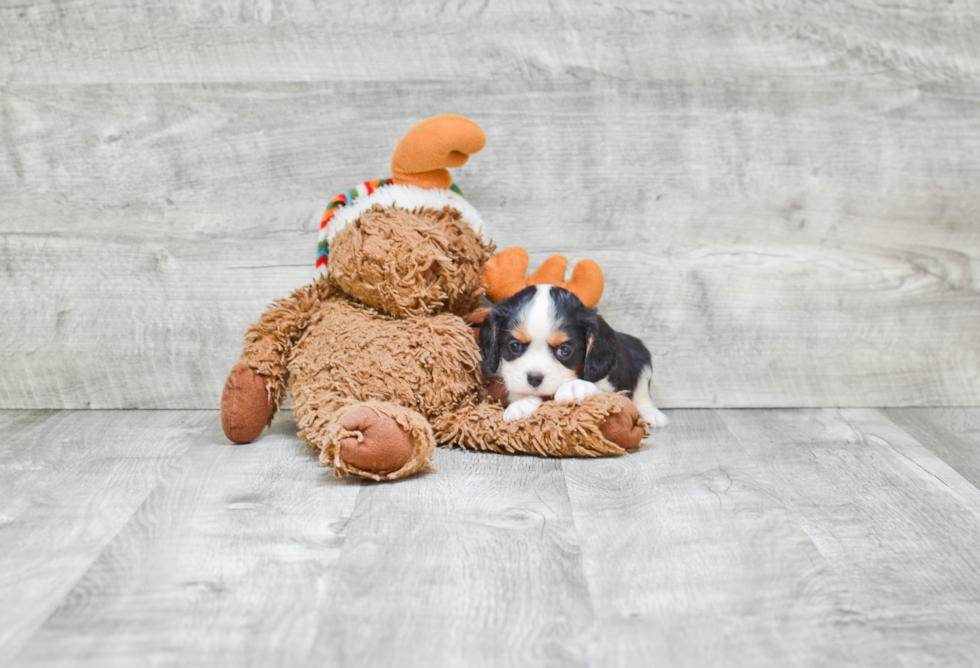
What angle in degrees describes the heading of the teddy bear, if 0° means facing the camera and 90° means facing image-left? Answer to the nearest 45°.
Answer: approximately 315°

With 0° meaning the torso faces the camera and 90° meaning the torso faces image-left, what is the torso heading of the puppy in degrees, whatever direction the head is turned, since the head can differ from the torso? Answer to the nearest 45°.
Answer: approximately 45°
